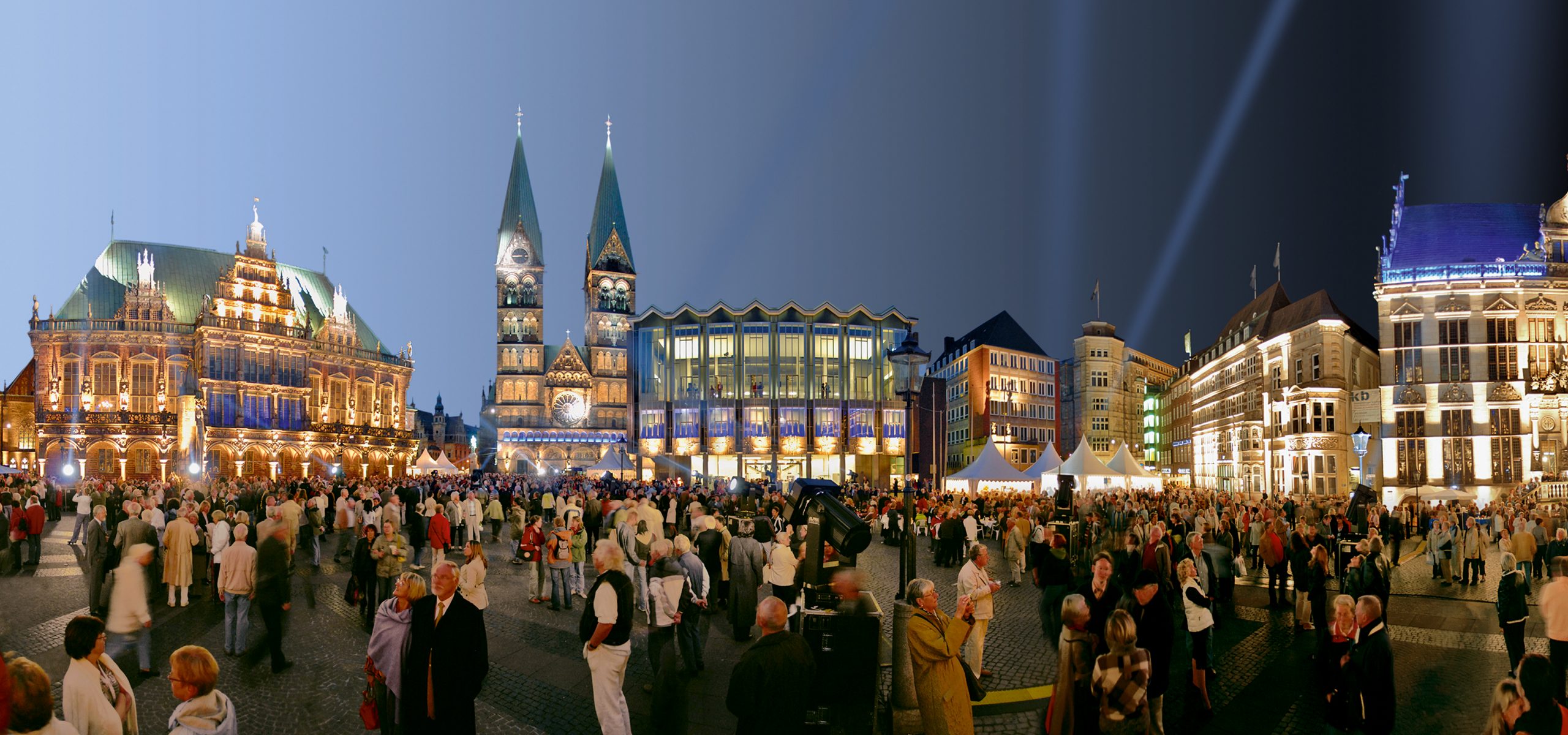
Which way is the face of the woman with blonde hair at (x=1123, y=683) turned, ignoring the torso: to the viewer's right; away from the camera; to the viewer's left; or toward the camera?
away from the camera

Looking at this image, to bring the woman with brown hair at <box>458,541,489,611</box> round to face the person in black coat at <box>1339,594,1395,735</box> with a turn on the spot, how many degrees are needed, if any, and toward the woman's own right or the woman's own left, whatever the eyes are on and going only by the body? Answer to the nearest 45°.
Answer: approximately 135° to the woman's own left

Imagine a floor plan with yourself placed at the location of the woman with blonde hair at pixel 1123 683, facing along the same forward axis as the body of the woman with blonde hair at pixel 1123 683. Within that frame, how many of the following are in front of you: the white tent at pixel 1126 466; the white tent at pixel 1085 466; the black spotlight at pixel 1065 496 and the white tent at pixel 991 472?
4

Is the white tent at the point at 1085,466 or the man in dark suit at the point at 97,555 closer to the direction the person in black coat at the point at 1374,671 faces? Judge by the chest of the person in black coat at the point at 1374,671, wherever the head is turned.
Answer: the man in dark suit

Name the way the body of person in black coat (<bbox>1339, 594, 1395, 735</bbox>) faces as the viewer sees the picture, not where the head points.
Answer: to the viewer's left

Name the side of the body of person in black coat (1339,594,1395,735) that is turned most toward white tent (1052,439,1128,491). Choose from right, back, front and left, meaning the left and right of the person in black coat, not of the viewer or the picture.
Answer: right

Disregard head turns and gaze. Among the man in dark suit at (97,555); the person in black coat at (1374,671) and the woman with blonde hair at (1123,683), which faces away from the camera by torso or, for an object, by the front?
the woman with blonde hair

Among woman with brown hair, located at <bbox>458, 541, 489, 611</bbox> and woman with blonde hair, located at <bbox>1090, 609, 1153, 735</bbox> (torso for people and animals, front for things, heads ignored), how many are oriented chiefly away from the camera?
1

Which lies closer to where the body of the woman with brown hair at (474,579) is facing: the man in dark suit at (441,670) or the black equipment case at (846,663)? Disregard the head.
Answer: the man in dark suit

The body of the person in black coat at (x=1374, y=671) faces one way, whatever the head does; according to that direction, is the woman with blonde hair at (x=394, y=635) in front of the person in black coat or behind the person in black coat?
in front

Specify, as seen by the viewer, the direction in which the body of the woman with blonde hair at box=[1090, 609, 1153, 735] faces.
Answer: away from the camera
